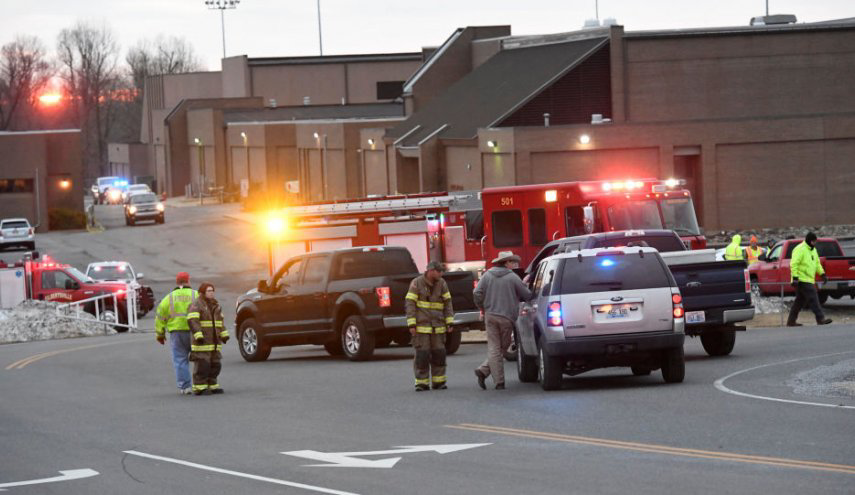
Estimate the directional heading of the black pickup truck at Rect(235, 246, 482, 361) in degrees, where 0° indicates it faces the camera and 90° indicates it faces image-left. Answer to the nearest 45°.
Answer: approximately 135°

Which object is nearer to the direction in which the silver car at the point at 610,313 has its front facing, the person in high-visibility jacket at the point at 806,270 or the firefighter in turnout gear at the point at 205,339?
the person in high-visibility jacket

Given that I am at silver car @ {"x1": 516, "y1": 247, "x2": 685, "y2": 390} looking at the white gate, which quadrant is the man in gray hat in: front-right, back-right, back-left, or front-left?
front-left

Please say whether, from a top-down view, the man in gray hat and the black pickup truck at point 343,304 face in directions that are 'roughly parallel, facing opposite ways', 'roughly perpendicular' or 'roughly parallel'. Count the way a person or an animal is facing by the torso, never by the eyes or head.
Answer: roughly perpendicular

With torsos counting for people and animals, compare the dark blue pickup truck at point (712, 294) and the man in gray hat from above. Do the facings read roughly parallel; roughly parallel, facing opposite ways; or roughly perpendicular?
roughly perpendicular

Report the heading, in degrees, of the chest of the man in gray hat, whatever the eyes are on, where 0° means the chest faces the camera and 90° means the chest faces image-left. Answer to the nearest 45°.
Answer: approximately 225°

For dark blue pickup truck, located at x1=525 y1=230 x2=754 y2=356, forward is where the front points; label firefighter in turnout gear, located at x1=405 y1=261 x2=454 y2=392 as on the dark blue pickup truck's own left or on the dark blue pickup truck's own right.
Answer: on the dark blue pickup truck's own left

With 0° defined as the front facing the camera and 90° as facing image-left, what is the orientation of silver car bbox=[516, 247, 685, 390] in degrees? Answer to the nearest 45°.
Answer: approximately 180°

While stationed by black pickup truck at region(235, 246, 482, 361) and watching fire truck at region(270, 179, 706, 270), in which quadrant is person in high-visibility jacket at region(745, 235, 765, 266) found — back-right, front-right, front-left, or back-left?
front-right

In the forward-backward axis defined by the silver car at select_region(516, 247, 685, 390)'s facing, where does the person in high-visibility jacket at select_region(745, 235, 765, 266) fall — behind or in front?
in front

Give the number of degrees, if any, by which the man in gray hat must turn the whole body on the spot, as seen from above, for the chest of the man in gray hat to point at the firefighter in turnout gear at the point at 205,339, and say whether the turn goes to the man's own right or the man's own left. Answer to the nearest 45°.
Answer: approximately 135° to the man's own left

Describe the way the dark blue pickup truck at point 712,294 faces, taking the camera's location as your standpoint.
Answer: facing away from the viewer and to the left of the viewer
